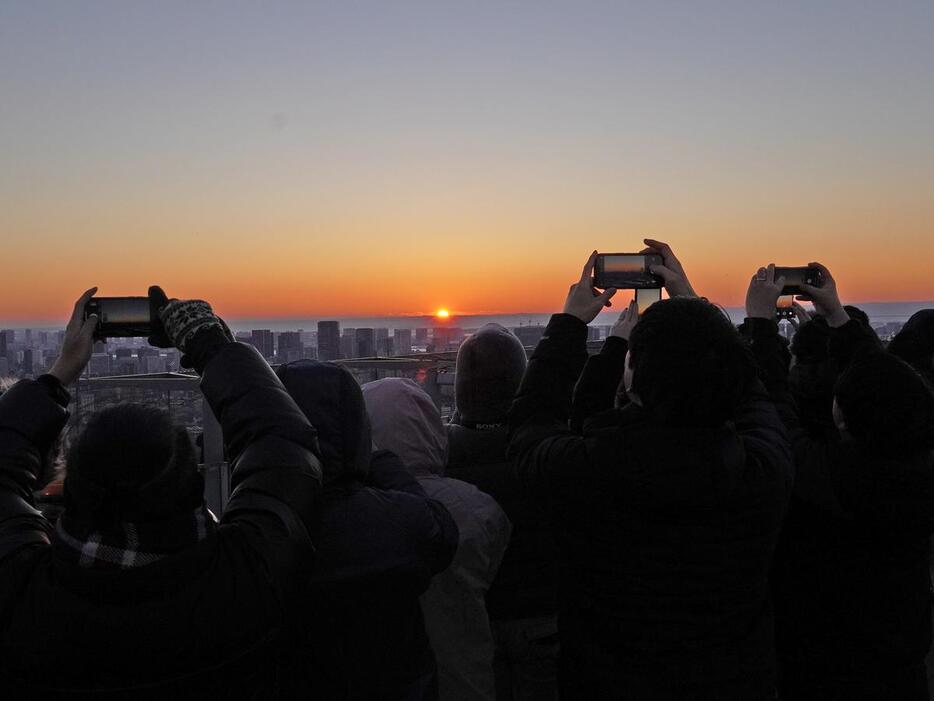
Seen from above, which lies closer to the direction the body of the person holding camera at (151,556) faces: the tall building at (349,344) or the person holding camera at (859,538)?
the tall building

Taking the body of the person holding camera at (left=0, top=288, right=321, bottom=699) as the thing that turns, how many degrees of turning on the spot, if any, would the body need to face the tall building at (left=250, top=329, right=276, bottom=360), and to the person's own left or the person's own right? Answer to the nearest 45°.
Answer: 0° — they already face it

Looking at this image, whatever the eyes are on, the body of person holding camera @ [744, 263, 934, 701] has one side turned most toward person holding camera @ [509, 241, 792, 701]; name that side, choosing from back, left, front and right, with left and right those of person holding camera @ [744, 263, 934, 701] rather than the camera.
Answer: left

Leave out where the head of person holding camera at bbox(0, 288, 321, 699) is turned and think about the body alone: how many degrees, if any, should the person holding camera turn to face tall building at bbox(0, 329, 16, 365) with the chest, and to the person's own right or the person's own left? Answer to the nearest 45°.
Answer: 0° — they already face it

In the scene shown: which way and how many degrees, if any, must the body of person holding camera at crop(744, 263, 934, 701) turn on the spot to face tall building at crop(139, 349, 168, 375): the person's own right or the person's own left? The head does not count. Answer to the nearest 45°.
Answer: approximately 45° to the person's own left

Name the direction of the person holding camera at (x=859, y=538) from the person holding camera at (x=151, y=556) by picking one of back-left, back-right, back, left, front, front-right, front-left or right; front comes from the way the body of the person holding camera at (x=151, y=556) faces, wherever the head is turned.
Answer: right

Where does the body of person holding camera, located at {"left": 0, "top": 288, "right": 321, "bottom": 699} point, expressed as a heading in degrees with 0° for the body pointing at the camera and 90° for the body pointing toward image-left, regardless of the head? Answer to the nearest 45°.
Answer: approximately 180°

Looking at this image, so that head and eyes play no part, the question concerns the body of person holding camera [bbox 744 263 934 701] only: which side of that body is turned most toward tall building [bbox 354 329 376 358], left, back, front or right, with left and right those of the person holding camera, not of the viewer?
front

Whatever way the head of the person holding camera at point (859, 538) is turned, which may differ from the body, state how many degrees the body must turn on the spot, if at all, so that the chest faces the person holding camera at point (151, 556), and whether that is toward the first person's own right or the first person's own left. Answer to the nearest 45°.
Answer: approximately 90° to the first person's own left

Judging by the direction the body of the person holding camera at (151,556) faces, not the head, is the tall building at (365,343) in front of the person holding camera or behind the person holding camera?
in front

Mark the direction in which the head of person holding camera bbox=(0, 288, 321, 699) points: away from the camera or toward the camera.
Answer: away from the camera

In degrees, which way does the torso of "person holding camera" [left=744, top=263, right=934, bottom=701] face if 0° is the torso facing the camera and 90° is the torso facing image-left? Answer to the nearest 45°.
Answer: approximately 135°

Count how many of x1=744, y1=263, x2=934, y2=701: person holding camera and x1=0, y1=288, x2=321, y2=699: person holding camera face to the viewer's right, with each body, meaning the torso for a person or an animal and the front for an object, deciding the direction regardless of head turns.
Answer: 0

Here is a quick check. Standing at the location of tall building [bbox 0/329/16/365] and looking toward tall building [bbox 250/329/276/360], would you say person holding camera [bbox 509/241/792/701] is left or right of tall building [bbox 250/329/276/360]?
right
